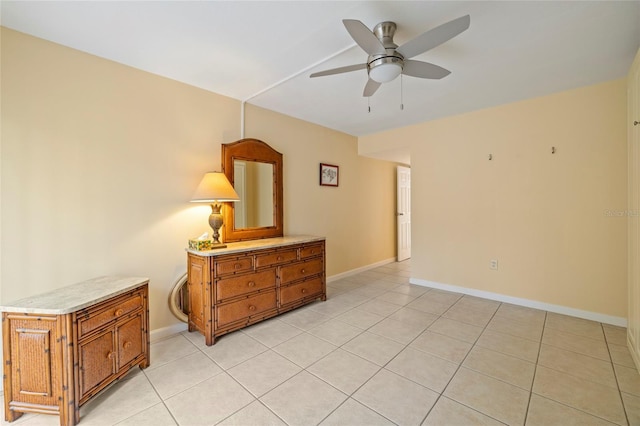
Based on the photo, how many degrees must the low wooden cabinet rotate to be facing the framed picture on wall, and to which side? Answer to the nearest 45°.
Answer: approximately 45° to its left

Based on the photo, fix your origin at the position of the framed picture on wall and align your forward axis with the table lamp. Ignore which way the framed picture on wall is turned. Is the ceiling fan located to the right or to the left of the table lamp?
left

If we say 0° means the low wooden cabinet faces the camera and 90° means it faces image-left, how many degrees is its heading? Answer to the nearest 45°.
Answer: approximately 315°

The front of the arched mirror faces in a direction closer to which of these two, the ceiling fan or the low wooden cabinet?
the ceiling fan

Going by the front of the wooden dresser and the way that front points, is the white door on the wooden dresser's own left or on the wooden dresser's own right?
on the wooden dresser's own left

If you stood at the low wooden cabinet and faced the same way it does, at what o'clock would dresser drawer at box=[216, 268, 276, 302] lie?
The dresser drawer is roughly at 10 o'clock from the low wooden cabinet.

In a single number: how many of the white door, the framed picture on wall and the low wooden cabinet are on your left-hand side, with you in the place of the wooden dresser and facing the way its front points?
2

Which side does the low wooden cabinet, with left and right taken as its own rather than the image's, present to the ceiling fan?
front

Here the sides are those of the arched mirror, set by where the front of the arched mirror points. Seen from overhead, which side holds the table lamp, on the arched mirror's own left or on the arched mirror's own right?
on the arched mirror's own right

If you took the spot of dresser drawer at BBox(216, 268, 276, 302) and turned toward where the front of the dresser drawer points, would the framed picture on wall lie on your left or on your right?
on your left

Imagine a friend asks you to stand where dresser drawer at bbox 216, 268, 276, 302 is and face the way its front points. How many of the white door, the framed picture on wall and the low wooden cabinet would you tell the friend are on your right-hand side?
1

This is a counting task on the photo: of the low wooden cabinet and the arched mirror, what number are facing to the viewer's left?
0

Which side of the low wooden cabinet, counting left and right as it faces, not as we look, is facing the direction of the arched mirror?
left

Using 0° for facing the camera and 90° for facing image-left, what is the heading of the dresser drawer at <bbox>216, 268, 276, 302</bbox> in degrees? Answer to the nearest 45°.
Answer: approximately 315°
